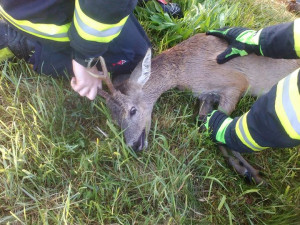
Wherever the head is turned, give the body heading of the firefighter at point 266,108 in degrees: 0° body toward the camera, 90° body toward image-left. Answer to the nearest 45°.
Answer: approximately 90°

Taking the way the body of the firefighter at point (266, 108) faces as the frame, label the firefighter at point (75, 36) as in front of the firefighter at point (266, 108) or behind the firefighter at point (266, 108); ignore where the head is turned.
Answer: in front
